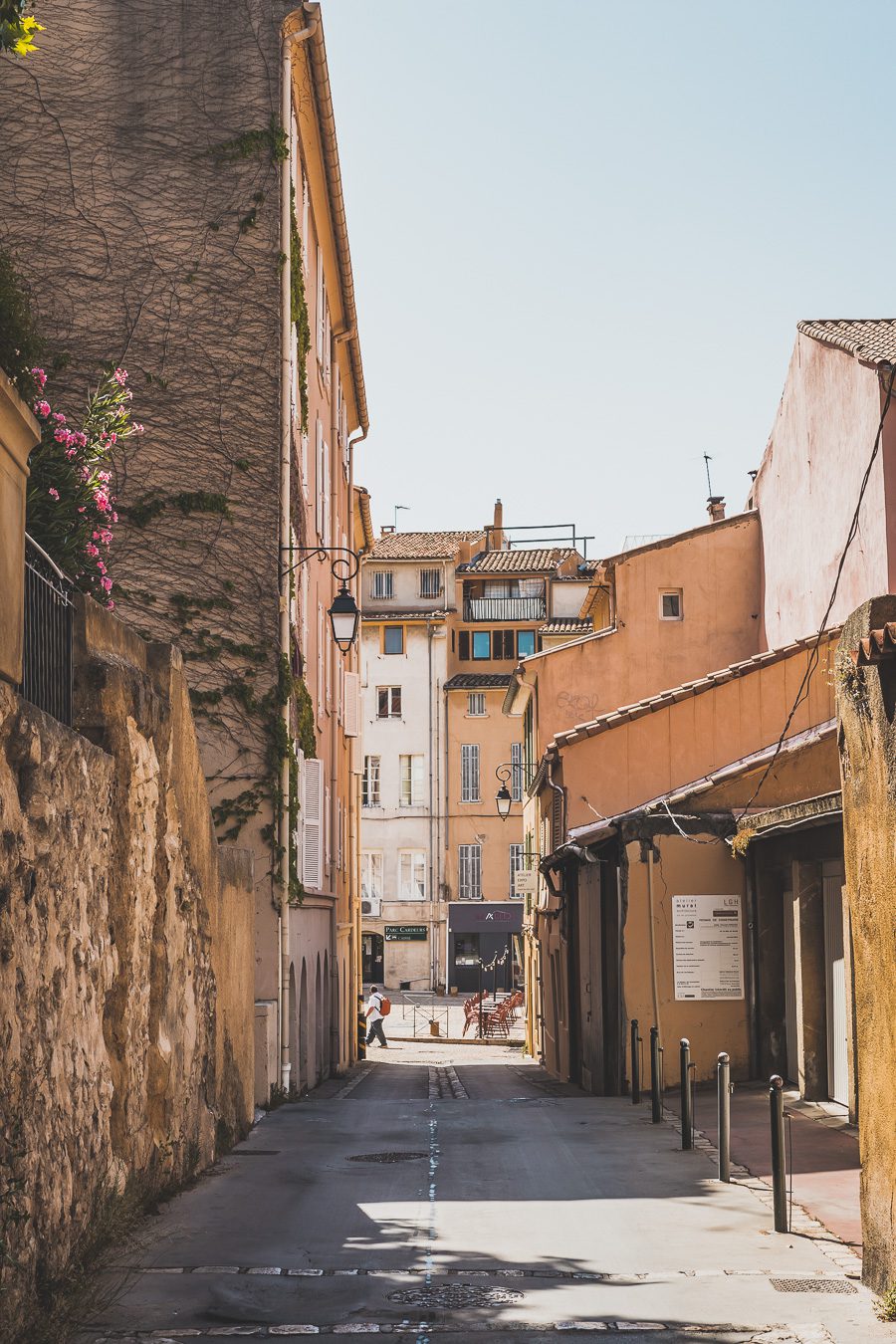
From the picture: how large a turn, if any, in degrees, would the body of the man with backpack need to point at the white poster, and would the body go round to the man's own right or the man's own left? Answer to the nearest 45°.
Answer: approximately 90° to the man's own left

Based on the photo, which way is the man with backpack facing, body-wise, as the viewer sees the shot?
to the viewer's left

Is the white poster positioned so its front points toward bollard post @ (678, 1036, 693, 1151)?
yes

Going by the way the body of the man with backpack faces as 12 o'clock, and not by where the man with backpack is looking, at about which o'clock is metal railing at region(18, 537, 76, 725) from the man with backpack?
The metal railing is roughly at 9 o'clock from the man with backpack.

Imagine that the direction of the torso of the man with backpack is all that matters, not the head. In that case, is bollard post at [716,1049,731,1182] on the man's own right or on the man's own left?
on the man's own left
